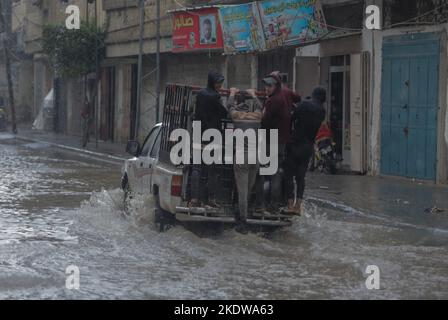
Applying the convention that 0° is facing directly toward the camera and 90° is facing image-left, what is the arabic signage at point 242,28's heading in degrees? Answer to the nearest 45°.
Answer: approximately 45°

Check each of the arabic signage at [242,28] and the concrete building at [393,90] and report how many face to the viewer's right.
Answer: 0

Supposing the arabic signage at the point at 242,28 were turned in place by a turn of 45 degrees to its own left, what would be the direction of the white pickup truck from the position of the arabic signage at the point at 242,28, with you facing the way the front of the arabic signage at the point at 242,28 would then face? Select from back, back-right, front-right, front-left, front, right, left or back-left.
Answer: front

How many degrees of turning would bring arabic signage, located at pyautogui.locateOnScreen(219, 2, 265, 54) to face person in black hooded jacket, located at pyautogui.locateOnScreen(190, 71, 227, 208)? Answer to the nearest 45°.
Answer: approximately 45° to its left

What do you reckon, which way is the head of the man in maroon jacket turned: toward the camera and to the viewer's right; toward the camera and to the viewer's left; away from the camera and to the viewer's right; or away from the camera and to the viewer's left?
toward the camera and to the viewer's left

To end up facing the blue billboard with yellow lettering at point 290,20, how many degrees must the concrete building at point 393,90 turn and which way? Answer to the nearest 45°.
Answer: approximately 90° to its right

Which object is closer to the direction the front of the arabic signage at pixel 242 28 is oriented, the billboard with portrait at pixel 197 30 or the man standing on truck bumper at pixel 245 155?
the man standing on truck bumper

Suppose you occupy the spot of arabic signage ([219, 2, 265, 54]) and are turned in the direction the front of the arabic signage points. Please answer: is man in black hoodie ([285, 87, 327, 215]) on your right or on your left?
on your left

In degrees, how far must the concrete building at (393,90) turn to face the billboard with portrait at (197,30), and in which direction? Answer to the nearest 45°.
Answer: approximately 90° to its right

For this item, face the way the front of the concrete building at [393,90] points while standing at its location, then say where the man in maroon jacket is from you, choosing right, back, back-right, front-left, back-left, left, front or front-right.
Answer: front-left
